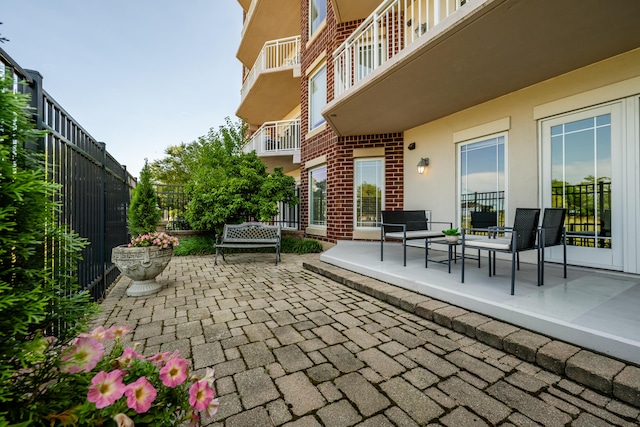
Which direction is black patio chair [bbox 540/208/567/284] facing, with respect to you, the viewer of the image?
facing away from the viewer and to the left of the viewer

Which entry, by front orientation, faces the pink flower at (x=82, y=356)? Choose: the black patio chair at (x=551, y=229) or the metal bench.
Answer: the metal bench

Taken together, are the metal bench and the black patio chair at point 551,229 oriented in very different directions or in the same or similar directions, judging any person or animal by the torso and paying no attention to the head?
very different directions

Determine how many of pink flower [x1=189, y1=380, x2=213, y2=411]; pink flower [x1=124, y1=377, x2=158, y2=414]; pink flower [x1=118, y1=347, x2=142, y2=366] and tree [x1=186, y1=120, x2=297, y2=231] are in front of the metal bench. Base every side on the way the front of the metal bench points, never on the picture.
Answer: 3

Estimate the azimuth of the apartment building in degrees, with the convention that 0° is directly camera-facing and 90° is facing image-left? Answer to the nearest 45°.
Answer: approximately 45°

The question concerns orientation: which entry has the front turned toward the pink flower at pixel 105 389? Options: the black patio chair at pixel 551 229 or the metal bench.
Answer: the metal bench

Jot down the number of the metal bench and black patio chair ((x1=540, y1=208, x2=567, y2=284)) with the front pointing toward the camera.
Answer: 1

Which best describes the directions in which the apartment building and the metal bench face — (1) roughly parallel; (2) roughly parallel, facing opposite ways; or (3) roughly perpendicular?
roughly perpendicular

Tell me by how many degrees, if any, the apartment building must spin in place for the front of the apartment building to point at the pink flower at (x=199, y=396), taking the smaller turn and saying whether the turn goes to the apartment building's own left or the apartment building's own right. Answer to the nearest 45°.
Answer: approximately 45° to the apartment building's own left

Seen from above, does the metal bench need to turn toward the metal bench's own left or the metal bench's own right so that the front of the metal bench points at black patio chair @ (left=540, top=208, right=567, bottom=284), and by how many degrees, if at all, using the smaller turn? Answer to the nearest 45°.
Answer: approximately 45° to the metal bench's own left

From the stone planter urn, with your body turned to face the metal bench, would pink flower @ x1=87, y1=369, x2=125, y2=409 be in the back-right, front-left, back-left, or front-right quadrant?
back-right

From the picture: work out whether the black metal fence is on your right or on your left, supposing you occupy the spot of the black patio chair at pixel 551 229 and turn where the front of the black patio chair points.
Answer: on your left
